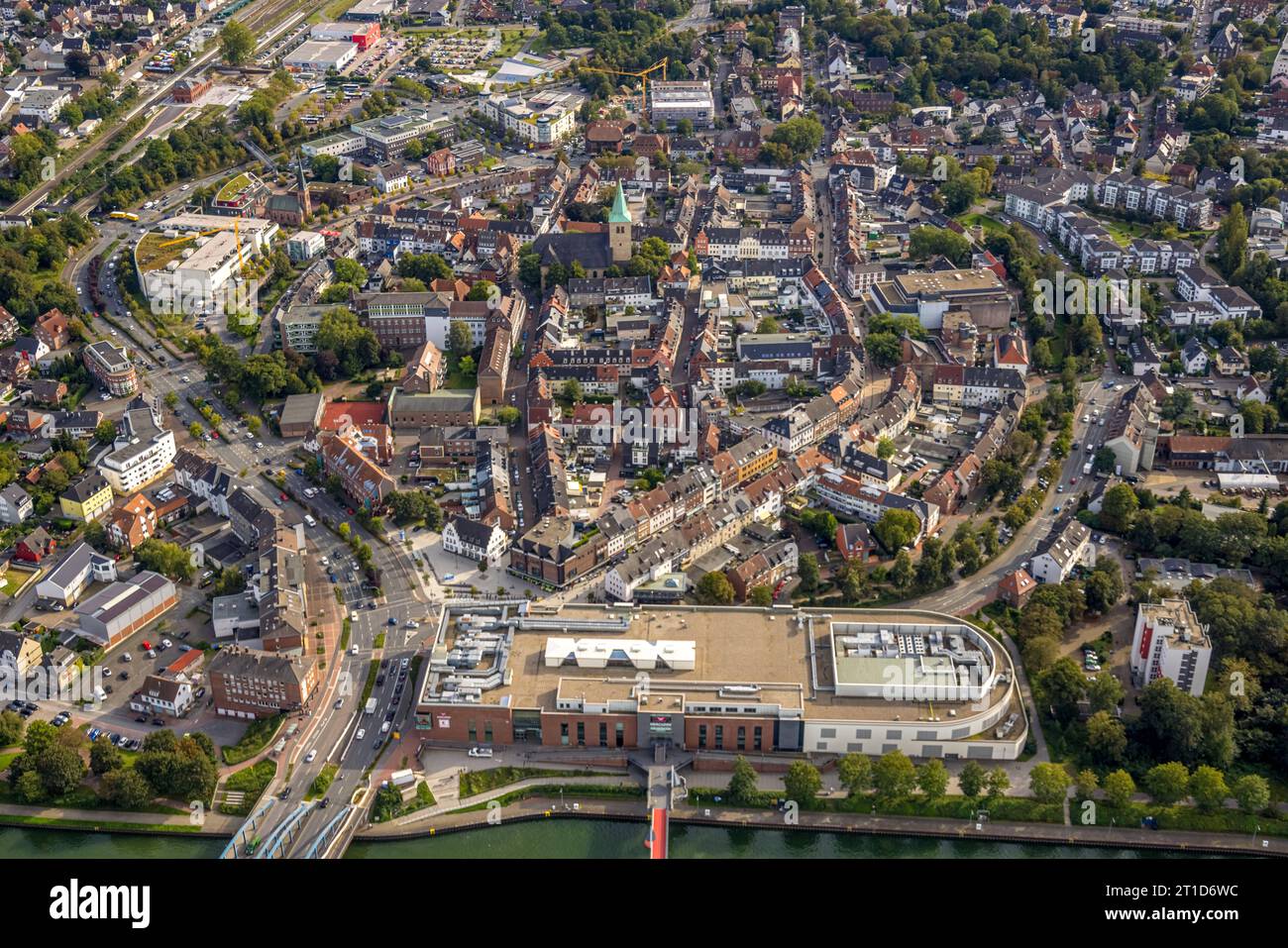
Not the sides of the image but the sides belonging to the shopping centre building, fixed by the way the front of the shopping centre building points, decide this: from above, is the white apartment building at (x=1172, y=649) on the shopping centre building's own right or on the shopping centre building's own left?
on the shopping centre building's own left

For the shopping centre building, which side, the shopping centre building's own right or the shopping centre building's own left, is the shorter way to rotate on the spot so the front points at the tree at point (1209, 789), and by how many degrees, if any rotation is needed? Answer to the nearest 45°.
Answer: approximately 90° to the shopping centre building's own left

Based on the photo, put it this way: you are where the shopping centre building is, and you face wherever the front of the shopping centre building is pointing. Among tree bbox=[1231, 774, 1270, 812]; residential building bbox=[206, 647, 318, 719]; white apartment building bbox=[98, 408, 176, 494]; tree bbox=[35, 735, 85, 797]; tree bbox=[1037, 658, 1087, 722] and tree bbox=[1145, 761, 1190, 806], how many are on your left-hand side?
3

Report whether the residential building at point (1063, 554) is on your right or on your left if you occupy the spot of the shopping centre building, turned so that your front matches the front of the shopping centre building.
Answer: on your left

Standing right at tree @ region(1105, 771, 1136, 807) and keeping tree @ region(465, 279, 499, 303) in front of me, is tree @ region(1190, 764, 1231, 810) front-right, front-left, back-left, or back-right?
back-right

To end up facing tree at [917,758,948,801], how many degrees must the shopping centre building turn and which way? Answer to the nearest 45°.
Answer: approximately 45° to its left

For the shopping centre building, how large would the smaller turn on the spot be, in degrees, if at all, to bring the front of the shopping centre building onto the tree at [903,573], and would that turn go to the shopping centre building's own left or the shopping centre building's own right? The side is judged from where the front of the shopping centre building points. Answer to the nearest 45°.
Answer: approximately 135° to the shopping centre building's own left

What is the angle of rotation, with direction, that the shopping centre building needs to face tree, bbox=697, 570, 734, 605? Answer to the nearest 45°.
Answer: approximately 180°

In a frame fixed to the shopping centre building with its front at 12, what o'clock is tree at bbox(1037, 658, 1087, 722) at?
The tree is roughly at 9 o'clock from the shopping centre building.

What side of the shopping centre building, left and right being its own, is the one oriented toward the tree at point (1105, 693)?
left

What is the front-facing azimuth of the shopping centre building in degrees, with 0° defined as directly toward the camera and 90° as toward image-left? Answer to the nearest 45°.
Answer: approximately 0°

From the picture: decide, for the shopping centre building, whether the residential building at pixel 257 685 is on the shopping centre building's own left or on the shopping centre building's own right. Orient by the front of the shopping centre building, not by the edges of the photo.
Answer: on the shopping centre building's own right

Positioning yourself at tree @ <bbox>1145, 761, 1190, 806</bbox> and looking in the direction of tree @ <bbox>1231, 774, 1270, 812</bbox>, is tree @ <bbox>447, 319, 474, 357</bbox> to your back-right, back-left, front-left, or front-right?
back-left

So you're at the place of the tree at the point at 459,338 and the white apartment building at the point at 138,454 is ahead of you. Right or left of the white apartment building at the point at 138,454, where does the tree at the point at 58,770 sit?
left

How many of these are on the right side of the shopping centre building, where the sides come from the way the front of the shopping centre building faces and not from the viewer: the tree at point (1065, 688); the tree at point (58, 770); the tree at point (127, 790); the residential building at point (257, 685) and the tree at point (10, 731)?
4

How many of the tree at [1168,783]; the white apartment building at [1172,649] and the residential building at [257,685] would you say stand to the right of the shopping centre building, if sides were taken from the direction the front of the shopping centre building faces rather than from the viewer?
1
